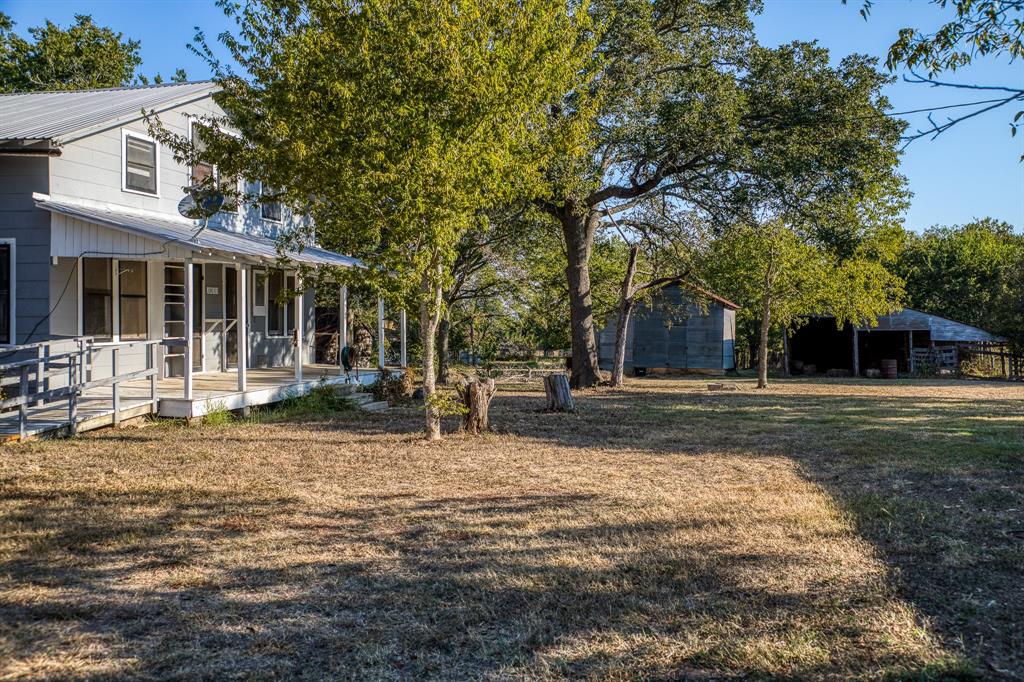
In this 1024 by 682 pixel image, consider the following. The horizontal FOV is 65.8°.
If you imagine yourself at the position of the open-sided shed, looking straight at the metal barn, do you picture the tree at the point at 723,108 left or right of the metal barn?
left

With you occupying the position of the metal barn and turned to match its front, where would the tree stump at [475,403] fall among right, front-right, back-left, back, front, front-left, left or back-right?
front

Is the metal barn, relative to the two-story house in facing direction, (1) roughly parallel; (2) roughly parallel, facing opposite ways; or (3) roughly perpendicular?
roughly perpendicular

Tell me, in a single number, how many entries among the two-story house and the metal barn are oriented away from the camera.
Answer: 0

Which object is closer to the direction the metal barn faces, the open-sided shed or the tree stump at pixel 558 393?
the tree stump

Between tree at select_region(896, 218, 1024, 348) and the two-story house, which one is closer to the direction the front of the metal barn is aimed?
the two-story house

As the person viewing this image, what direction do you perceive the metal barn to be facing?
facing the viewer

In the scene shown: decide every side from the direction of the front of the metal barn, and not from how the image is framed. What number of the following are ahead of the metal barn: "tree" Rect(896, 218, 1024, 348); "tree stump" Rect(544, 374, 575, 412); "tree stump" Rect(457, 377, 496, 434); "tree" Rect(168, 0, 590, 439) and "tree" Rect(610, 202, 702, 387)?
4

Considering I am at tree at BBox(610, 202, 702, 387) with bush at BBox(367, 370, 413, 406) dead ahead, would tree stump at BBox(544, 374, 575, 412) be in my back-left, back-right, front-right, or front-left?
front-left

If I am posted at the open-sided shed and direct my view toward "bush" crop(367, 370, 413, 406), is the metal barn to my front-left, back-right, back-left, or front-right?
front-right

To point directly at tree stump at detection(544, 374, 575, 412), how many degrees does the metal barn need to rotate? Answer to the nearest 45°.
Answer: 0° — it already faces it

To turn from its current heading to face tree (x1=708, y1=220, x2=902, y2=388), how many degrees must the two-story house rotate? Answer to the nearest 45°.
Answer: approximately 45° to its left

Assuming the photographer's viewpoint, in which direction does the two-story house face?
facing the viewer and to the right of the viewer
